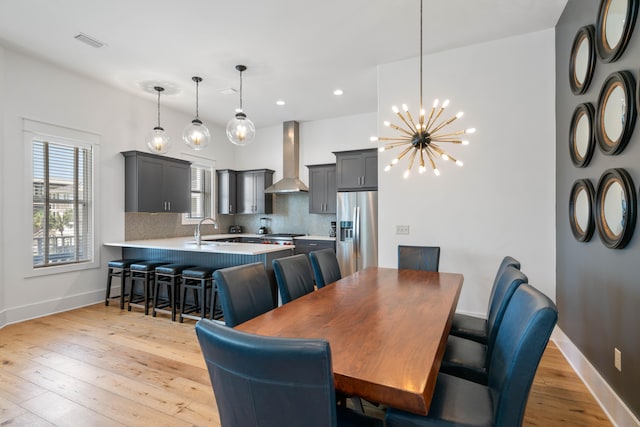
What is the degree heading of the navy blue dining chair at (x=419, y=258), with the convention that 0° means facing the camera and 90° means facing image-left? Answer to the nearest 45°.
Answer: approximately 0°

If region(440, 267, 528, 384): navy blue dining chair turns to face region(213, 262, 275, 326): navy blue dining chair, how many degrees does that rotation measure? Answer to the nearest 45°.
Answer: approximately 45° to its left

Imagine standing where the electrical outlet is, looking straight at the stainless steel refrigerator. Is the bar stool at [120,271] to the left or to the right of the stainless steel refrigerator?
left

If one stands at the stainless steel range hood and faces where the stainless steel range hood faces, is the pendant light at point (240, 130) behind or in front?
in front

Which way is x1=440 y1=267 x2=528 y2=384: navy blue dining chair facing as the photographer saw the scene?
facing to the left of the viewer

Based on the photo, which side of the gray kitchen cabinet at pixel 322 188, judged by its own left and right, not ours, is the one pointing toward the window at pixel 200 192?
right

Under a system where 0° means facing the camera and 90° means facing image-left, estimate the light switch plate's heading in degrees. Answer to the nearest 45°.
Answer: approximately 0°

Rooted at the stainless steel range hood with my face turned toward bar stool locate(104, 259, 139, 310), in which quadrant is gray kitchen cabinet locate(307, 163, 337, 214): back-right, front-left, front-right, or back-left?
back-left

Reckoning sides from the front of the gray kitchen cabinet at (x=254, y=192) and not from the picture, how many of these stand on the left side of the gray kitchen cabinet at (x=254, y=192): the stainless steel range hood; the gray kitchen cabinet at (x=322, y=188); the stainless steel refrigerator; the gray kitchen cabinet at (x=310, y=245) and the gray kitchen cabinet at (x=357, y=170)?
5

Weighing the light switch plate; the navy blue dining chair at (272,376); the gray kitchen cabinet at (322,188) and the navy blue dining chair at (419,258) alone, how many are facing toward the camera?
3

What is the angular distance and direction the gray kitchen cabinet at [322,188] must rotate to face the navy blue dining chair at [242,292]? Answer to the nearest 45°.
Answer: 0° — it already faces it

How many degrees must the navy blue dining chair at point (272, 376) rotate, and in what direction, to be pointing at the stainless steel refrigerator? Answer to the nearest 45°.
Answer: approximately 45° to its left

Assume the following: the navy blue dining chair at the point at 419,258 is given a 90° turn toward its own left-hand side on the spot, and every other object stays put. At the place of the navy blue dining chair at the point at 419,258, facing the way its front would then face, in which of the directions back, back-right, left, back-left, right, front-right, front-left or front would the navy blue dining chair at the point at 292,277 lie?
back-right

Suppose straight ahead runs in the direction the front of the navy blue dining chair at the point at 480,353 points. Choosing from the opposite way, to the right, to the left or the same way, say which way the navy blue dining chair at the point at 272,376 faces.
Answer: to the right

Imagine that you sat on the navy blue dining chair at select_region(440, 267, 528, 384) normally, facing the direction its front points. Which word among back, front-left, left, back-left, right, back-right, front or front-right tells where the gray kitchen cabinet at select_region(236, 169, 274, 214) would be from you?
front-right

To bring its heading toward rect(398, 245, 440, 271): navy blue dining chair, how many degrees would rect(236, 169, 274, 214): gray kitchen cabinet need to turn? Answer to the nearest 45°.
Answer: approximately 90° to its left

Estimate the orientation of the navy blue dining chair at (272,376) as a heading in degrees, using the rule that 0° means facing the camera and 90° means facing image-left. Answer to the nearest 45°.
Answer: approximately 225°

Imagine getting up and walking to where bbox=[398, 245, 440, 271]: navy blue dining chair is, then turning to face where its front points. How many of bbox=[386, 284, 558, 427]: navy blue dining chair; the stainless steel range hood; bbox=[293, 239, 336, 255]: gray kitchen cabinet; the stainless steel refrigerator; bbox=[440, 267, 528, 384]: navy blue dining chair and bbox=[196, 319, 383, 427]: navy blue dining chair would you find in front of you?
3

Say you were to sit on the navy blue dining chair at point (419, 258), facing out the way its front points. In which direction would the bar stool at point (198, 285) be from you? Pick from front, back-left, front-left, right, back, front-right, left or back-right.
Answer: right
